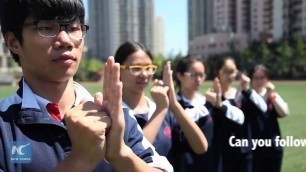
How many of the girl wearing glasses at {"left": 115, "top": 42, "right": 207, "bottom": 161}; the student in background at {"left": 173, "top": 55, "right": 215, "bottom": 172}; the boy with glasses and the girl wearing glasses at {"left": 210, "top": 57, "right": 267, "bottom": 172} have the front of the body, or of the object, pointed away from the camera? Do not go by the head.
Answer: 0

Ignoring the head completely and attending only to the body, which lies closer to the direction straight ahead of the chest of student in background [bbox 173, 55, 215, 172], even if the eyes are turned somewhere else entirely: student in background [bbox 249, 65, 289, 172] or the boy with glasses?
the boy with glasses

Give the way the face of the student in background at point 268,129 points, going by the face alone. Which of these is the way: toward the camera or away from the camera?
toward the camera

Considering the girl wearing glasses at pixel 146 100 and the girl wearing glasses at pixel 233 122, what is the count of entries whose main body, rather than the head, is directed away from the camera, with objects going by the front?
0

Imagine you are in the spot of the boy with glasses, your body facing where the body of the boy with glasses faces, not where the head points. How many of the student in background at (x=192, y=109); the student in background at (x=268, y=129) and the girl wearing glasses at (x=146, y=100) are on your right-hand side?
0

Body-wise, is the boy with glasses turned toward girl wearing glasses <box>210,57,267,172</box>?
no

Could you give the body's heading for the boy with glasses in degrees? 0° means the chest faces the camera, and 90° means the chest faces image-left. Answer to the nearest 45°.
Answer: approximately 315°

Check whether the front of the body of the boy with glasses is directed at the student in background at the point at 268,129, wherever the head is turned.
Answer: no

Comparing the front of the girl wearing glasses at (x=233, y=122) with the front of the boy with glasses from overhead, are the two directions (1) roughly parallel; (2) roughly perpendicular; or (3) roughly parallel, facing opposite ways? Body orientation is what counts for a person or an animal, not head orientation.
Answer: roughly parallel

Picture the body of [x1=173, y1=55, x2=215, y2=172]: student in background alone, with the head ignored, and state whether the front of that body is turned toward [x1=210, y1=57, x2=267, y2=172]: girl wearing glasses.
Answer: no

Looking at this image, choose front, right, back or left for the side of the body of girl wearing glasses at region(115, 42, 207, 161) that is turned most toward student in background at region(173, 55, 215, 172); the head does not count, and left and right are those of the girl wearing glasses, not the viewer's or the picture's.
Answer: left

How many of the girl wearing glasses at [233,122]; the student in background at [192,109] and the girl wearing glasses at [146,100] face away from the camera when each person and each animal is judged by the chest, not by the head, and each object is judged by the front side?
0

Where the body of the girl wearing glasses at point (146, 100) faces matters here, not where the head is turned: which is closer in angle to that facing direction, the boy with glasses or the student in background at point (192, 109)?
the boy with glasses

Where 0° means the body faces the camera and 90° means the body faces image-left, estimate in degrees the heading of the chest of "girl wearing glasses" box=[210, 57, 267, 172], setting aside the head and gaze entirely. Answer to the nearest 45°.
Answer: approximately 315°

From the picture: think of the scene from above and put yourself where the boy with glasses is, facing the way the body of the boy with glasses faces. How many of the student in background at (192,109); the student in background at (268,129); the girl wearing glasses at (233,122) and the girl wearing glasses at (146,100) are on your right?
0

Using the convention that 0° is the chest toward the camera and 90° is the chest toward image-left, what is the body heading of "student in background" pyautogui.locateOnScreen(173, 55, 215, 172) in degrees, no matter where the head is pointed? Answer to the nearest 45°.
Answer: approximately 315°

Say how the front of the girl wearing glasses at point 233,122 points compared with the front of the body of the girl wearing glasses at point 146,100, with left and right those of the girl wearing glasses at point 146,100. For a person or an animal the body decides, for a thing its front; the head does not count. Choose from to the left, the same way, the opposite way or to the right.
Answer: the same way
